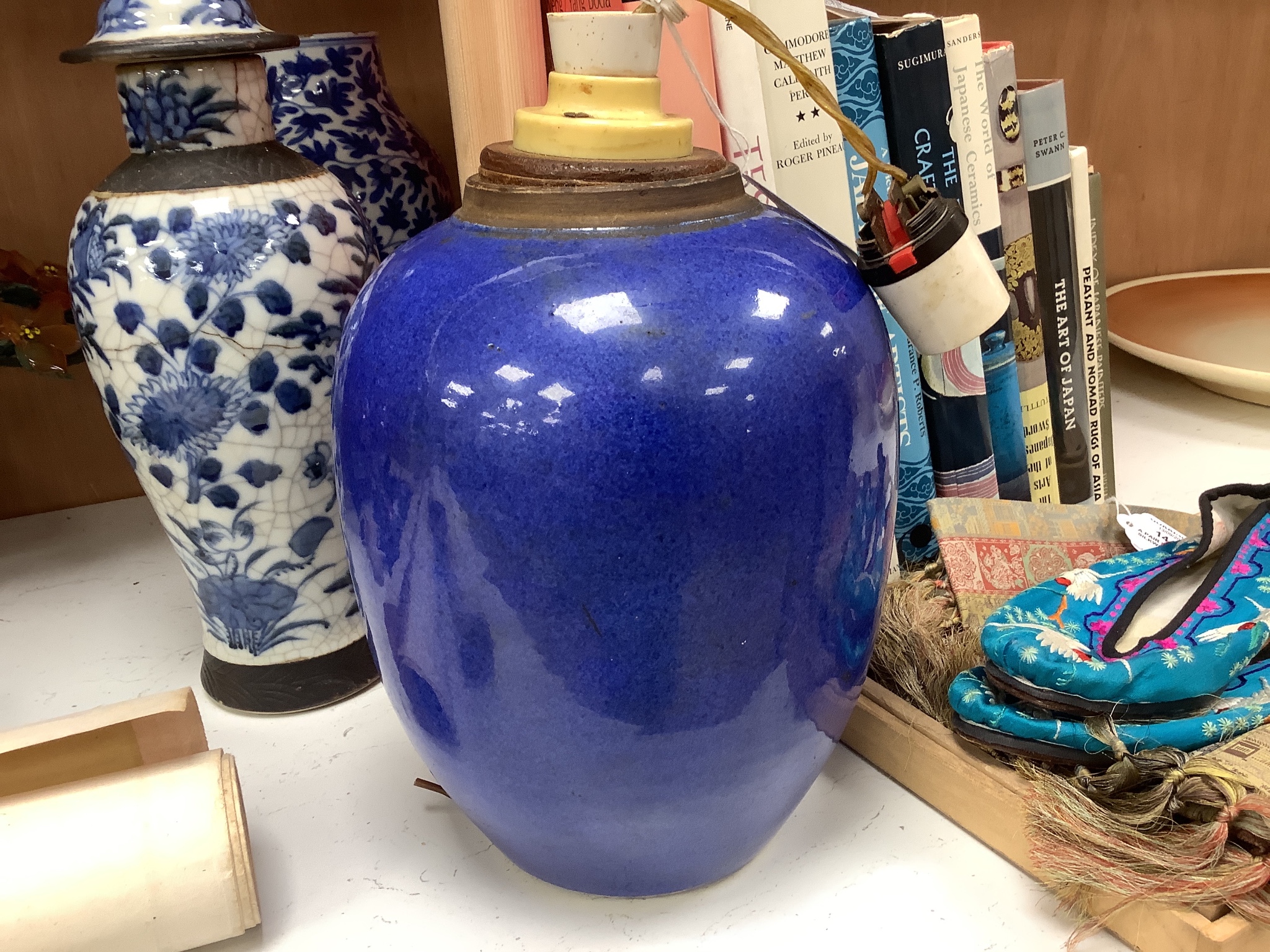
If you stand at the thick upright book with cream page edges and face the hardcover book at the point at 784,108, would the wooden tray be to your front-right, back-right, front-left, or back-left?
front-right

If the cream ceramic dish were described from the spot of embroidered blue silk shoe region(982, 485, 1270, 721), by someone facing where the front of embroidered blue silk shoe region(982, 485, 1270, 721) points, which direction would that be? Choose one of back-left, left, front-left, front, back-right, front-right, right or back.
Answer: back-right

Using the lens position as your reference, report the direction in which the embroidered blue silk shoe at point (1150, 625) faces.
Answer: facing the viewer and to the left of the viewer
